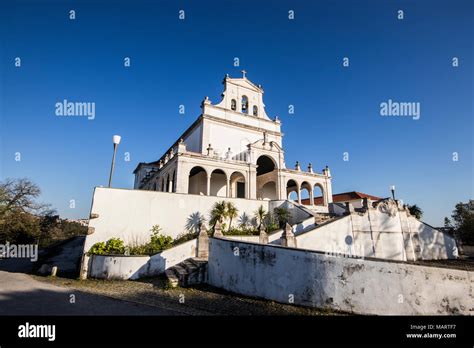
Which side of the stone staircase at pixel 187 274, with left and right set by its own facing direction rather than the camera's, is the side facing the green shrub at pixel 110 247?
right

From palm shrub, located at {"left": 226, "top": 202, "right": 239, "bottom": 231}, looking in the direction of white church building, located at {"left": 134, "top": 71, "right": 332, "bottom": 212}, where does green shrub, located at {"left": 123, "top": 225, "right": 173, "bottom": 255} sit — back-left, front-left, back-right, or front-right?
back-left

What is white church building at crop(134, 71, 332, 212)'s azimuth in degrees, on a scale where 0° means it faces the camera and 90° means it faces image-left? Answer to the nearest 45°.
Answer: approximately 315°

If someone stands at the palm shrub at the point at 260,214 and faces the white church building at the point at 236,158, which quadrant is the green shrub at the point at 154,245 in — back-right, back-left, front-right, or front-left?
back-left

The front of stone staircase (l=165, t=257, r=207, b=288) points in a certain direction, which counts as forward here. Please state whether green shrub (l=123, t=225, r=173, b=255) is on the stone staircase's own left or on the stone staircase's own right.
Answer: on the stone staircase's own right
